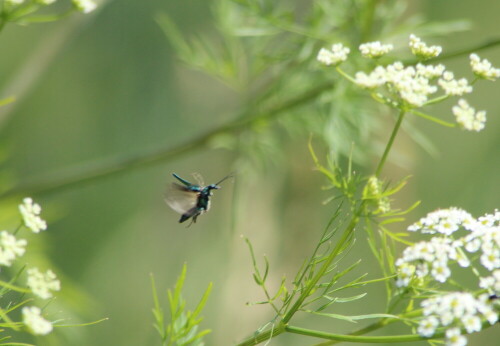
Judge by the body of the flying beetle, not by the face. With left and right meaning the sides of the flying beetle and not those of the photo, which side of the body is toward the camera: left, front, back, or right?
right

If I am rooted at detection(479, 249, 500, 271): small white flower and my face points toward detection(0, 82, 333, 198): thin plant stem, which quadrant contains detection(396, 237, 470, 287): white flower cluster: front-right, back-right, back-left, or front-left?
front-left
